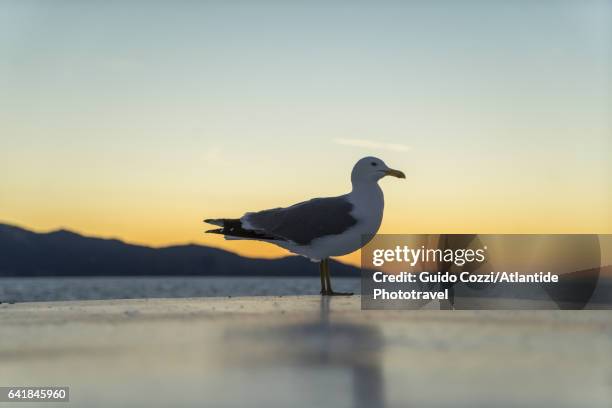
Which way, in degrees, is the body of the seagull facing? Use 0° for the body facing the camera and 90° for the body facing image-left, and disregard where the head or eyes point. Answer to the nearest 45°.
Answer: approximately 270°
